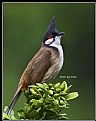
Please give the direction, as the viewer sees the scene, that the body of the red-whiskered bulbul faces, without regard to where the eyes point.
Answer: to the viewer's right
